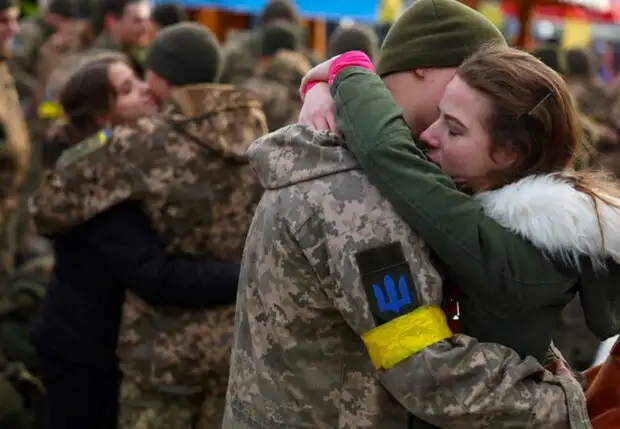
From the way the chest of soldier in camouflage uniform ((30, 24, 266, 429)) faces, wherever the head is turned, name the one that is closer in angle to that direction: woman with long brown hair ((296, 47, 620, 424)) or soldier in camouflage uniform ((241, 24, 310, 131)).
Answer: the soldier in camouflage uniform

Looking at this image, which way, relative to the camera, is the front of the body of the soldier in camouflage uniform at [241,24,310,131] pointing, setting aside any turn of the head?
away from the camera

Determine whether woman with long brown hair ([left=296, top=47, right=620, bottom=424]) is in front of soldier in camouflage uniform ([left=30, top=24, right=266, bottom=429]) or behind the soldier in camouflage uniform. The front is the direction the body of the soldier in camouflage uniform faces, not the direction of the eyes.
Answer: behind

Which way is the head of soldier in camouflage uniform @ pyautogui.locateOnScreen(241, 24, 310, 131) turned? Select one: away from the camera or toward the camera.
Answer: away from the camera

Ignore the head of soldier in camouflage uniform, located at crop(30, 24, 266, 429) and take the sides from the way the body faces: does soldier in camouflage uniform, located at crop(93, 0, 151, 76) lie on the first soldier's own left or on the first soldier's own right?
on the first soldier's own right

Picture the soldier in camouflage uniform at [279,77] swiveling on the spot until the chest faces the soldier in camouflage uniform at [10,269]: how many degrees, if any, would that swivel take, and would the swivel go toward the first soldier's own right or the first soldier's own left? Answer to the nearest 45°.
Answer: approximately 135° to the first soldier's own left

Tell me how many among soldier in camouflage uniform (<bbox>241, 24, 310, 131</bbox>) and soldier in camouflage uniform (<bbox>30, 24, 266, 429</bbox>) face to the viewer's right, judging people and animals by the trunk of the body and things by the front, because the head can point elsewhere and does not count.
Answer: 0

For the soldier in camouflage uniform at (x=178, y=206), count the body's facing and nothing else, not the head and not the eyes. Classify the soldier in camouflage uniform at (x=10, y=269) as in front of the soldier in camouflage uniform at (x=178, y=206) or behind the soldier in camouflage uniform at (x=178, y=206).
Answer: in front

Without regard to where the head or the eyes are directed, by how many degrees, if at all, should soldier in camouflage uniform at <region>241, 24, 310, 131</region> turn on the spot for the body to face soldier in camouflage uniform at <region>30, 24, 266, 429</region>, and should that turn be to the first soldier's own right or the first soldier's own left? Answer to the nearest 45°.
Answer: approximately 180°

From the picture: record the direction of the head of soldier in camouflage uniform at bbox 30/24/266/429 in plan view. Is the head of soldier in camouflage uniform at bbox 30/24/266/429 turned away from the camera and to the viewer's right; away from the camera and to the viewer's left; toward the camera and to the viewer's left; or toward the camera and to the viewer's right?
away from the camera and to the viewer's left

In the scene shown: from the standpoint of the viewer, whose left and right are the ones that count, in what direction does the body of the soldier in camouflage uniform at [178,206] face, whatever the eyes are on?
facing away from the viewer and to the left of the viewer

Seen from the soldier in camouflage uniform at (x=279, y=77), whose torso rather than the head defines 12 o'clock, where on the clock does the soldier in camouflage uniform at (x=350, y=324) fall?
the soldier in camouflage uniform at (x=350, y=324) is roughly at 6 o'clock from the soldier in camouflage uniform at (x=279, y=77).
